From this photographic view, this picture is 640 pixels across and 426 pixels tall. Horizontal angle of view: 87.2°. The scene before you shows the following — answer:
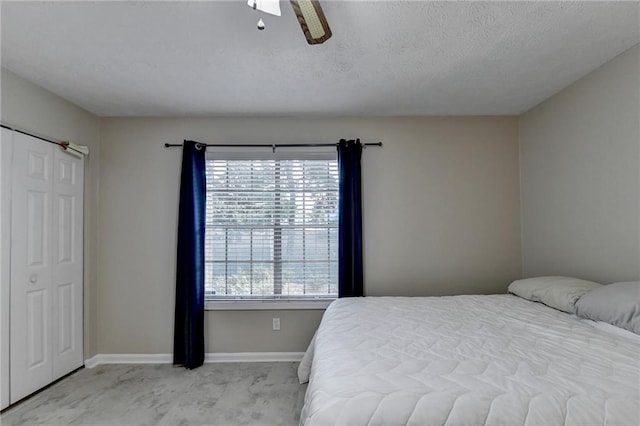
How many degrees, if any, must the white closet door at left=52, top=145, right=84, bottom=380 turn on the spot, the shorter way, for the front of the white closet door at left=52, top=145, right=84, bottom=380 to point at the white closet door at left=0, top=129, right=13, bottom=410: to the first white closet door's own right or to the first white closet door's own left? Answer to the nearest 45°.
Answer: approximately 90° to the first white closet door's own right

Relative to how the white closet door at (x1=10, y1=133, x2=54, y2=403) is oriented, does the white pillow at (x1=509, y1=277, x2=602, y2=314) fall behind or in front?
in front

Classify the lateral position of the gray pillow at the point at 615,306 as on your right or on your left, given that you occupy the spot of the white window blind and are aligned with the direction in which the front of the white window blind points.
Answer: on your left

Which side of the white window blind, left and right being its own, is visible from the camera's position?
front

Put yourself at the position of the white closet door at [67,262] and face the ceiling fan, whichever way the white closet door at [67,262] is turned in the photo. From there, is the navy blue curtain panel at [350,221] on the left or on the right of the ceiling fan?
left

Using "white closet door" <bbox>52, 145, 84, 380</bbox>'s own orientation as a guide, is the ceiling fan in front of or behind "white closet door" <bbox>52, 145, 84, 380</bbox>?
in front

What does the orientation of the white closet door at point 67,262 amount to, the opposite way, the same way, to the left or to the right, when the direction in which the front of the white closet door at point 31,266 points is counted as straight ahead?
the same way

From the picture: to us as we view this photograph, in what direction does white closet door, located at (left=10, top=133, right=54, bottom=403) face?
facing the viewer and to the right of the viewer

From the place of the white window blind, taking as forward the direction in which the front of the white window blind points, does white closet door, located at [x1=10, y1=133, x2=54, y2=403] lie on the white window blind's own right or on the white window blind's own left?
on the white window blind's own right

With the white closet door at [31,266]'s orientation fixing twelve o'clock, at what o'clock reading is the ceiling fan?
The ceiling fan is roughly at 1 o'clock from the white closet door.

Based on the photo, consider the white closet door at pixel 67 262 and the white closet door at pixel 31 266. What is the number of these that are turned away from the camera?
0

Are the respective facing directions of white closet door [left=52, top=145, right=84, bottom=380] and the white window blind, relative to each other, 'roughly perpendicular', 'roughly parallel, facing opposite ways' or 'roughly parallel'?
roughly perpendicular

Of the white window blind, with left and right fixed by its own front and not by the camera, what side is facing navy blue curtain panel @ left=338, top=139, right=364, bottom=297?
left

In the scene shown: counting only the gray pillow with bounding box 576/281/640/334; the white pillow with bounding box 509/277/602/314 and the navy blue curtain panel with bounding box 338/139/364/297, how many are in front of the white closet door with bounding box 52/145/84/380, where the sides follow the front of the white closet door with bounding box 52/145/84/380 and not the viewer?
3

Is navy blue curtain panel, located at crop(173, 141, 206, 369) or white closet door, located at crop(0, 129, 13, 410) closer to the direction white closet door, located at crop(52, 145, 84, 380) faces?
the navy blue curtain panel

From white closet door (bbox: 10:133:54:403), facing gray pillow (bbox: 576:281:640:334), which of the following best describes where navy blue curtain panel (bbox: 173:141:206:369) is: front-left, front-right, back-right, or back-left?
front-left

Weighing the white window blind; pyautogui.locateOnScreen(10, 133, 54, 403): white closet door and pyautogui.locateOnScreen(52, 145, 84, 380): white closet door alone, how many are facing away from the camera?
0

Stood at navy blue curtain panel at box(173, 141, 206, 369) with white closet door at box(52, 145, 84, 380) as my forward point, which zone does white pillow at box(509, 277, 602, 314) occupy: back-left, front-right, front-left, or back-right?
back-left

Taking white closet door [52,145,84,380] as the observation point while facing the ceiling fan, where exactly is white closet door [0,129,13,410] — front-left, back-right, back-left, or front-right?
front-right
